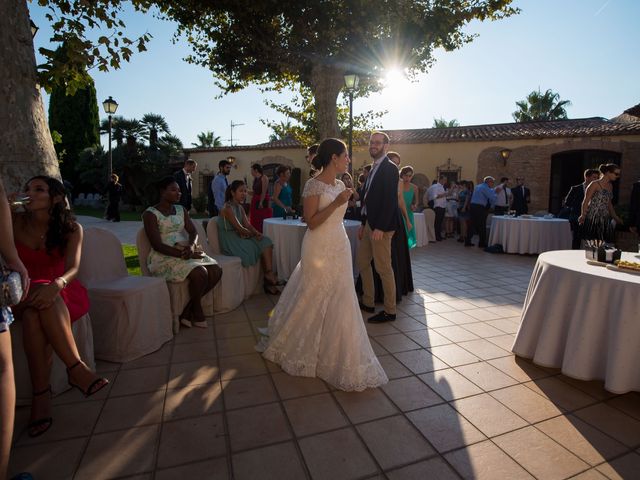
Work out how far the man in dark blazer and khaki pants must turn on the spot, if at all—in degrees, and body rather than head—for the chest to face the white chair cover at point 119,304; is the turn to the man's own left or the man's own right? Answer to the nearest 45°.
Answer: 0° — they already face it

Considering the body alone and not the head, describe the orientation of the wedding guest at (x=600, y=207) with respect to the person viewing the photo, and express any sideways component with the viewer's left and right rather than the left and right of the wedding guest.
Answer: facing the viewer and to the right of the viewer

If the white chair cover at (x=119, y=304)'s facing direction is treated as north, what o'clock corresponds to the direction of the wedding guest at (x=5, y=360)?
The wedding guest is roughly at 2 o'clock from the white chair cover.

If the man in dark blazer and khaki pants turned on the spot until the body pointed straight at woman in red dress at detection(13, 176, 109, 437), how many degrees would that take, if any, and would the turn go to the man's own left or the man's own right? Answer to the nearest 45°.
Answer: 0° — they already face them

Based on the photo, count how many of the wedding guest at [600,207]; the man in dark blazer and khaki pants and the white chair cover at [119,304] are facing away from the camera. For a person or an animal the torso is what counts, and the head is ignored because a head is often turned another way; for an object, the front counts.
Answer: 0

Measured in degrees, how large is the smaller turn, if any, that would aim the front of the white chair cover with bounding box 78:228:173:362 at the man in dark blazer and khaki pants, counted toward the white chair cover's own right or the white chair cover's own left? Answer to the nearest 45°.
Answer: approximately 45° to the white chair cover's own left

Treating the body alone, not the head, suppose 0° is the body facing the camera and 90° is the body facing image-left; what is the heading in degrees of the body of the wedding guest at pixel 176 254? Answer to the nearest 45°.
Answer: approximately 315°

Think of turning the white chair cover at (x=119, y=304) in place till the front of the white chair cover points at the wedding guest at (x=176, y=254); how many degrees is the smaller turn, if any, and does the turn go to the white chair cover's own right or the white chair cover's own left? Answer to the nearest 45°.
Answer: approximately 90° to the white chair cover's own left

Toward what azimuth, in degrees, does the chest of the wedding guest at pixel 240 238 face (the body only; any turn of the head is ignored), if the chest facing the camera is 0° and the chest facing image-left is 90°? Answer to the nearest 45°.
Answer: approximately 315°

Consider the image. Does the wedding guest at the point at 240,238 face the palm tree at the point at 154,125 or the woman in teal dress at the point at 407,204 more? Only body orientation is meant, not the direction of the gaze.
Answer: the woman in teal dress

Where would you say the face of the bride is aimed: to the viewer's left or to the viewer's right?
to the viewer's right

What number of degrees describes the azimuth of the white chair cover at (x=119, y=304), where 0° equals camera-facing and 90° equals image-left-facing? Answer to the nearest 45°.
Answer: approximately 315°

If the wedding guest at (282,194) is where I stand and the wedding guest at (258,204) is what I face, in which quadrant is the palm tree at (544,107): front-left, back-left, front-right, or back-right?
back-right

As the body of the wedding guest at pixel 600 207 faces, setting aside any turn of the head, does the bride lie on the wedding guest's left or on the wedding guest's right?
on the wedding guest's right
